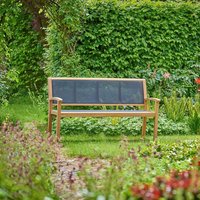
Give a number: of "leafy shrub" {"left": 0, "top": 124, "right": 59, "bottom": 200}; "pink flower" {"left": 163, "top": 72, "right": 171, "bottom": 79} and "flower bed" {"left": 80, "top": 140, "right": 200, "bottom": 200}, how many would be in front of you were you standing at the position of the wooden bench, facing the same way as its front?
2

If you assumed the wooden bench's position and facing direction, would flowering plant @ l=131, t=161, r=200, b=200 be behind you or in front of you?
in front

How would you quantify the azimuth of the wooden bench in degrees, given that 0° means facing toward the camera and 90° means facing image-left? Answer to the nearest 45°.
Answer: approximately 0°

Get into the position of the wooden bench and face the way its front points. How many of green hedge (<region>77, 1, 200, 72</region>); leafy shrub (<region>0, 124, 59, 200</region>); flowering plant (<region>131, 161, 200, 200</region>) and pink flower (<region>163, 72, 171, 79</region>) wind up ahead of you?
2

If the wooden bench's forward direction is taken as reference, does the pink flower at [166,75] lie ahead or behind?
behind

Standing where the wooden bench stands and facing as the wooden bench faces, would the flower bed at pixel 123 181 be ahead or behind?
ahead

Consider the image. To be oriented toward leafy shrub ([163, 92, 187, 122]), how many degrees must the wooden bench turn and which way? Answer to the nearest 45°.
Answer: approximately 135° to its left

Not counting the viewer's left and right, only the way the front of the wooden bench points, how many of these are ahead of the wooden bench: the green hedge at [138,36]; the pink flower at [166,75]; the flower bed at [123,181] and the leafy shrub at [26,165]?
2

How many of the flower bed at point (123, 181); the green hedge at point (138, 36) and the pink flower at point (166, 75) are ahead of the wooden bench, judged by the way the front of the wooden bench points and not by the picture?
1

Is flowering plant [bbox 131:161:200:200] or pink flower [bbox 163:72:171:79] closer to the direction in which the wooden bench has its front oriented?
the flowering plant

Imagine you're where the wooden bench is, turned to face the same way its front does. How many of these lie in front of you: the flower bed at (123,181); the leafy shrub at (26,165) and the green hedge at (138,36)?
2
